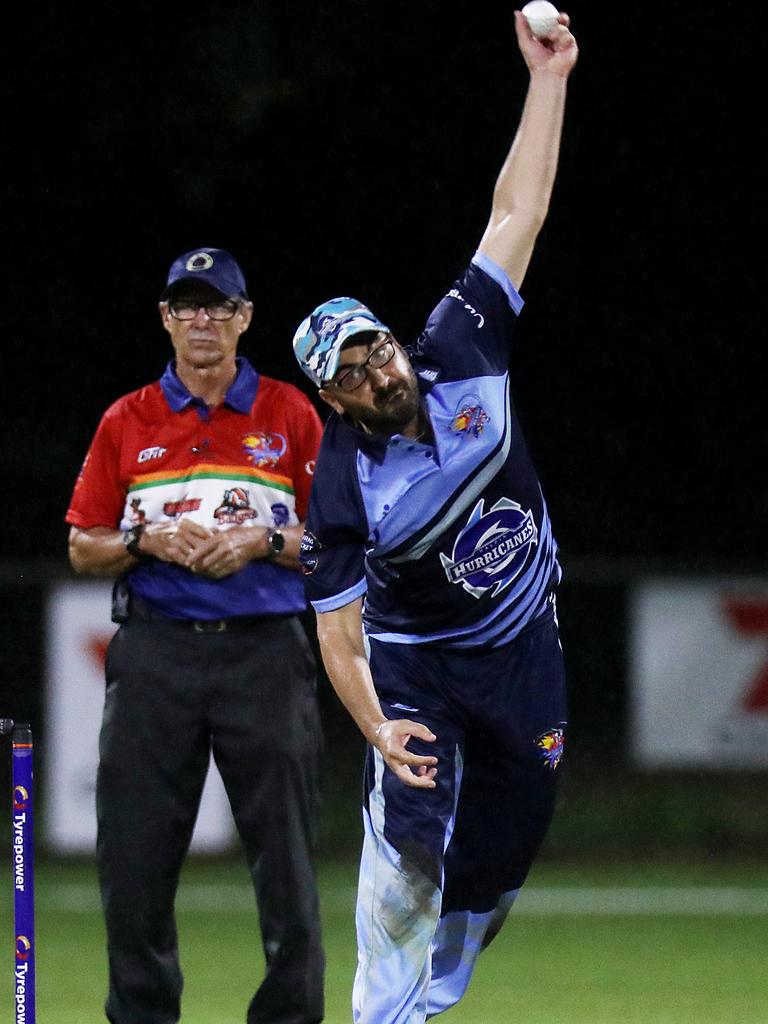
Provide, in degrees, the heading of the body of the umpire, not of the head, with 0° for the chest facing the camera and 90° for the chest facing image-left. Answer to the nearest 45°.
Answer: approximately 0°

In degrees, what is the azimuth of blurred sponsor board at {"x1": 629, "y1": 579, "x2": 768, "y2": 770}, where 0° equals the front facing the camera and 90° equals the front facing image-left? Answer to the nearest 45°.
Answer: approximately 0°

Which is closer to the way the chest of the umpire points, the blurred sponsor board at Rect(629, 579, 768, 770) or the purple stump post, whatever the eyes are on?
the purple stump post

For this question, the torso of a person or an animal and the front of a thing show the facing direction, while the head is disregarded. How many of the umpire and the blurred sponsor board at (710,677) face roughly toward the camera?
2

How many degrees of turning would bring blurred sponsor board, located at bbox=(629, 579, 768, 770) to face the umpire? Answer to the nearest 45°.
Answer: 0° — it already faces them

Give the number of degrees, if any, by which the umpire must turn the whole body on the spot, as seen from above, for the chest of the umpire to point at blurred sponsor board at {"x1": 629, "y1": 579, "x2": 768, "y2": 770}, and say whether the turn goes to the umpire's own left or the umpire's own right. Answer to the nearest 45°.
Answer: approximately 135° to the umpire's own left
